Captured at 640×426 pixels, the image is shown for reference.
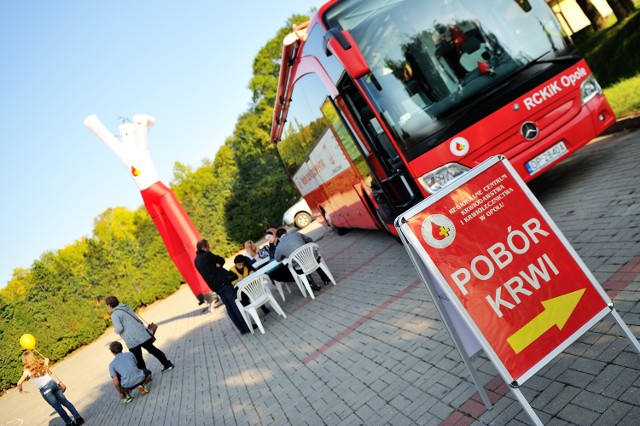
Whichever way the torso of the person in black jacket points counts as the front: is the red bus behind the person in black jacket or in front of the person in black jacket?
in front

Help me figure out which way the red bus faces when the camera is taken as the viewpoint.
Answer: facing the viewer and to the right of the viewer

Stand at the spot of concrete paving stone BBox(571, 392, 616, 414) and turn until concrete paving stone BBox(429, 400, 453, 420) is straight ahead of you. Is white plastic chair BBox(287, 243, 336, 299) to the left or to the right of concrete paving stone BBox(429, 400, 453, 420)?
right

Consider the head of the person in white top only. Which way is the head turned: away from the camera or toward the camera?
away from the camera

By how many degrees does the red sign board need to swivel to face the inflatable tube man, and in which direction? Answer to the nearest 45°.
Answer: approximately 135° to its right

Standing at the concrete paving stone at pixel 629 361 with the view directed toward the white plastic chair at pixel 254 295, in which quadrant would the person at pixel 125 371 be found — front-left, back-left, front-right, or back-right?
front-left

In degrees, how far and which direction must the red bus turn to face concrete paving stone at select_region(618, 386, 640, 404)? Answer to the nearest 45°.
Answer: approximately 45° to its right

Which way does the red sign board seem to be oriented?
toward the camera

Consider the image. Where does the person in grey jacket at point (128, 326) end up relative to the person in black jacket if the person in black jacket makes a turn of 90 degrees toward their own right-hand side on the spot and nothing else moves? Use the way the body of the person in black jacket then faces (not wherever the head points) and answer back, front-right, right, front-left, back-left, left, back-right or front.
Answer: right

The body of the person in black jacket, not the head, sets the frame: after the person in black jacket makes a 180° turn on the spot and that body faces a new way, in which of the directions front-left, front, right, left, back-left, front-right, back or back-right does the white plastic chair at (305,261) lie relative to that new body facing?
back

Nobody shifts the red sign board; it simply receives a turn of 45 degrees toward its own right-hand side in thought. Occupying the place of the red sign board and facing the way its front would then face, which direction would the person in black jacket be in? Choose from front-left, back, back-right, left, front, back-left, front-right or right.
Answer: right

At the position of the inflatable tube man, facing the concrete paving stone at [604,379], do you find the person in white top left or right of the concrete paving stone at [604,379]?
right

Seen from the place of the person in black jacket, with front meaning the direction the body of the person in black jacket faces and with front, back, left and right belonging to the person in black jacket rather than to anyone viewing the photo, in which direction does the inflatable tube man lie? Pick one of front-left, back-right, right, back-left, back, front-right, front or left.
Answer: left

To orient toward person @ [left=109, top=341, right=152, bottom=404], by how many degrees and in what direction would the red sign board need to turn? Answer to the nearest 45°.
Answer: approximately 135° to its right

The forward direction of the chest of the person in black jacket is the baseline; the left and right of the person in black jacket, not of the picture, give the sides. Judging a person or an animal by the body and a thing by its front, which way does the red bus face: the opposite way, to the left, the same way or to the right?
to the right

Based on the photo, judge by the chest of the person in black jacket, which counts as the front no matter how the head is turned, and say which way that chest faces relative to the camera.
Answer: to the viewer's right
